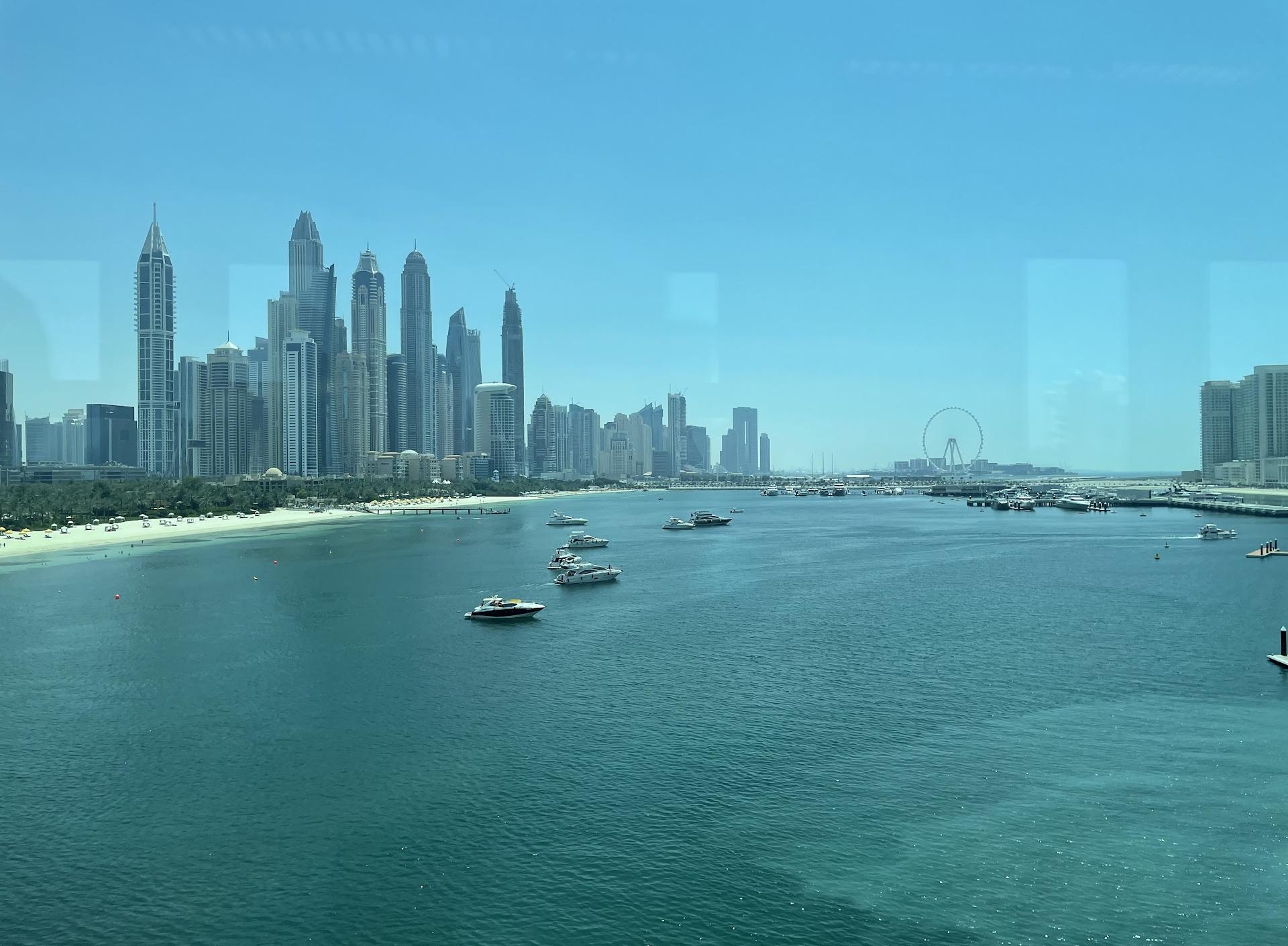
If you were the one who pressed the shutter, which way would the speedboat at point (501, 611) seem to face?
facing to the right of the viewer

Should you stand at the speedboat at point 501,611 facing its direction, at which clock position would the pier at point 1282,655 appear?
The pier is roughly at 1 o'clock from the speedboat.
